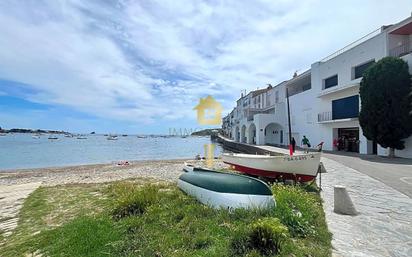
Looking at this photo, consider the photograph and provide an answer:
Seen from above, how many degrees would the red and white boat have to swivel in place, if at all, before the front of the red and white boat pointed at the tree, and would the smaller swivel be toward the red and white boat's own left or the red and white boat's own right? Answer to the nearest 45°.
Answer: approximately 90° to the red and white boat's own left

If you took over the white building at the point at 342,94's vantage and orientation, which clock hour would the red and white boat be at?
The red and white boat is roughly at 11 o'clock from the white building.

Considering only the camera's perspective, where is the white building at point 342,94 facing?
facing the viewer and to the left of the viewer

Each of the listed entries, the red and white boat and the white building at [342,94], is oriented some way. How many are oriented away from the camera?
0

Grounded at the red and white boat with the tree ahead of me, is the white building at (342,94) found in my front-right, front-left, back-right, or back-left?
front-left

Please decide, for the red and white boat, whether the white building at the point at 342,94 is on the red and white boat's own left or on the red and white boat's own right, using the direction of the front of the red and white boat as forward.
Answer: on the red and white boat's own left

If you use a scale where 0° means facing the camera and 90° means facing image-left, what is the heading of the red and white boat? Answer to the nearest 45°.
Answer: approximately 315°

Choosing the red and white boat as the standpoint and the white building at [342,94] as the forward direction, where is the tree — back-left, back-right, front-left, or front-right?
front-right
